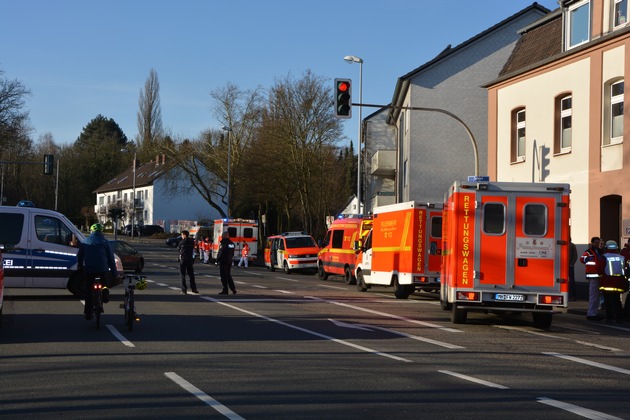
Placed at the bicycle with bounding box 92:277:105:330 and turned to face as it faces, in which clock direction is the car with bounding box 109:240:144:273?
The car is roughly at 12 o'clock from the bicycle.

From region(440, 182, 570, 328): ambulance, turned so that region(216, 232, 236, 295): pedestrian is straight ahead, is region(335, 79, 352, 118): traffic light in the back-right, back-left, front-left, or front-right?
front-right

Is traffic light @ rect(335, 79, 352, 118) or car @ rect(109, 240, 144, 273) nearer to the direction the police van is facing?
the traffic light

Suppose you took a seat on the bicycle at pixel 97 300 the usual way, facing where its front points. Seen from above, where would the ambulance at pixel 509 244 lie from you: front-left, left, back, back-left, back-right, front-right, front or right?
right

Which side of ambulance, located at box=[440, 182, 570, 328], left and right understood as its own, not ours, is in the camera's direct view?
back

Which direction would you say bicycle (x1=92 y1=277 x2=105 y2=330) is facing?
away from the camera

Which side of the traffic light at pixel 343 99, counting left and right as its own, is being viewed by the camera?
front

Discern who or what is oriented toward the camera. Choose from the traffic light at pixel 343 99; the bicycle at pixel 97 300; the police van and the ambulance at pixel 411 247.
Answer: the traffic light

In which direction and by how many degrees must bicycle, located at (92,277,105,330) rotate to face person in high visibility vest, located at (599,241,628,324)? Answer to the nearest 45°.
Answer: approximately 90° to its right

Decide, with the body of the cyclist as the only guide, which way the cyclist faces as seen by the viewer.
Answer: away from the camera

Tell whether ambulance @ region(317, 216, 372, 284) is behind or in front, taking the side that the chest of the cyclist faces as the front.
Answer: in front
